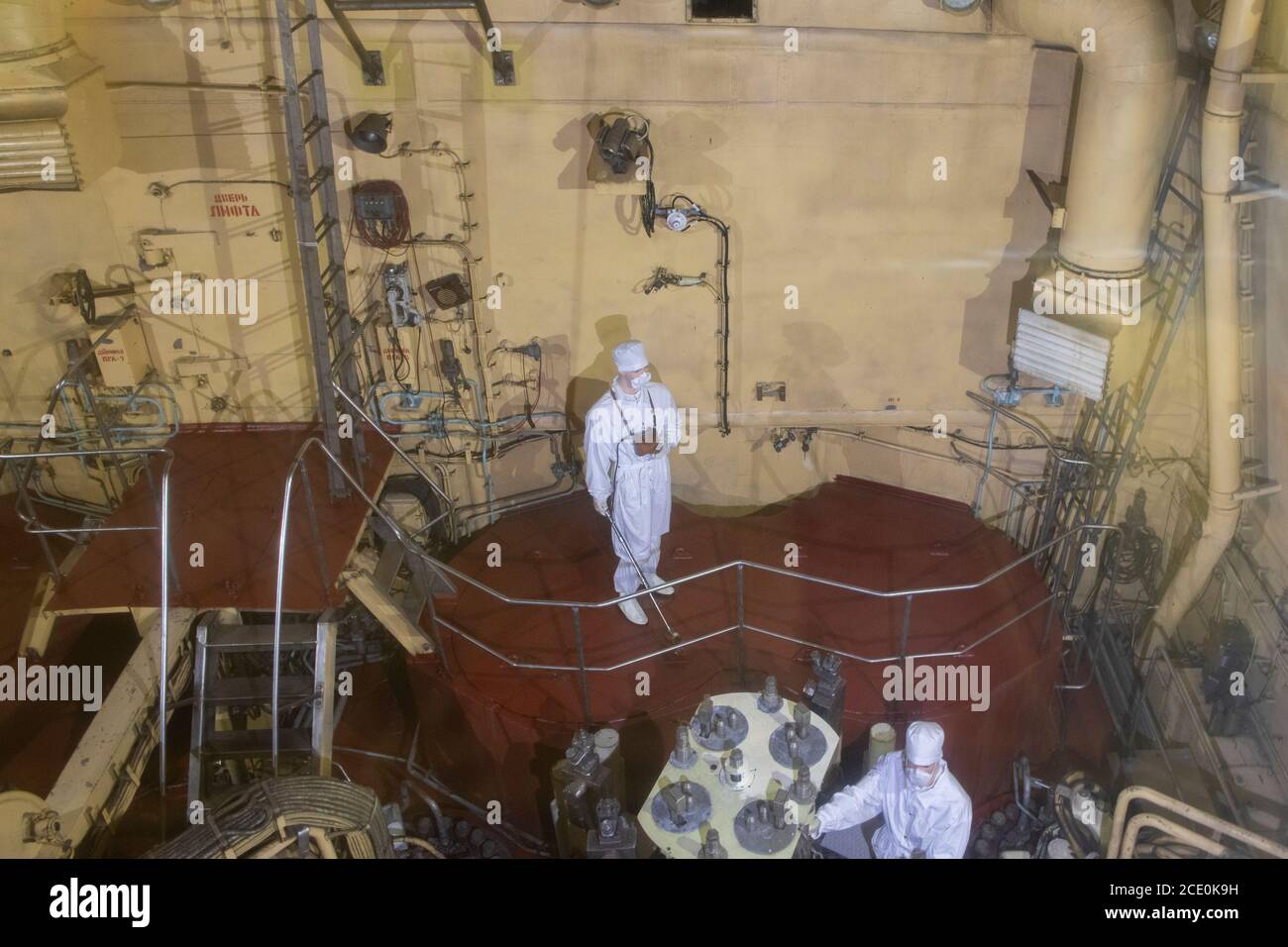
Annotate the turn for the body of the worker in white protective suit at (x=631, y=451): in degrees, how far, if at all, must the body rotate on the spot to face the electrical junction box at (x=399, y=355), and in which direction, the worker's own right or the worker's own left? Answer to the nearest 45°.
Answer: approximately 180°

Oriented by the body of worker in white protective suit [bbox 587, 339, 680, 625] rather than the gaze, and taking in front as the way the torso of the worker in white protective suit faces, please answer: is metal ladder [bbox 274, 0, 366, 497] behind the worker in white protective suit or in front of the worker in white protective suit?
behind

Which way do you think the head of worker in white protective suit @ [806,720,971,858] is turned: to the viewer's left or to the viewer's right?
to the viewer's left

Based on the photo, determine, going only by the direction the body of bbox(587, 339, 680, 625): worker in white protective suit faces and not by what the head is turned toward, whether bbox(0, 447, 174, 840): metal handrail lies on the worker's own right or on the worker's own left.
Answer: on the worker's own right

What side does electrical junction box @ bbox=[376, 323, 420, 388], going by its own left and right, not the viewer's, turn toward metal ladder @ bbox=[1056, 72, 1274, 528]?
left

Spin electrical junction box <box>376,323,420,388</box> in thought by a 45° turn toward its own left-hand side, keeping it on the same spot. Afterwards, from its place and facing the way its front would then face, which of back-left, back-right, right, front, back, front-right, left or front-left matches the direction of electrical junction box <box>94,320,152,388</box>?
back-right

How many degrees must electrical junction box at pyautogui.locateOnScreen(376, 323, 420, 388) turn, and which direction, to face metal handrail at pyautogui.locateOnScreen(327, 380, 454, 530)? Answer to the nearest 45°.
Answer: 0° — it already faces it

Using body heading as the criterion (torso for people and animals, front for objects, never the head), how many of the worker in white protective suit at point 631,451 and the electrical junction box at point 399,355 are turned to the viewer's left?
0

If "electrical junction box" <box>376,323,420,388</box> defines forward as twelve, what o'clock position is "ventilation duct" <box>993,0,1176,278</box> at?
The ventilation duct is roughly at 10 o'clock from the electrical junction box.

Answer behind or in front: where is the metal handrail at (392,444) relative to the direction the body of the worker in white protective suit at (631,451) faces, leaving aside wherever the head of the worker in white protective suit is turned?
behind

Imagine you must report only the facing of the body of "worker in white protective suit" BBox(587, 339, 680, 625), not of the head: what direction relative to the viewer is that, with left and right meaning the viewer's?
facing the viewer and to the right of the viewer

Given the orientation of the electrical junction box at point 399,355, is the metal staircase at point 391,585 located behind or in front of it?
in front

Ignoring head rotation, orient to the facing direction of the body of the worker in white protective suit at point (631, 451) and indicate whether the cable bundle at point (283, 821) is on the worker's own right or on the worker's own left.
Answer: on the worker's own right

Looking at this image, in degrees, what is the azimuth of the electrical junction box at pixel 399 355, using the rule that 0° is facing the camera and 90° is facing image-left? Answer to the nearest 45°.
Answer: approximately 0°

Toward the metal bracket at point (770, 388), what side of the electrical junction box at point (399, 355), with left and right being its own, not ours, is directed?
left
